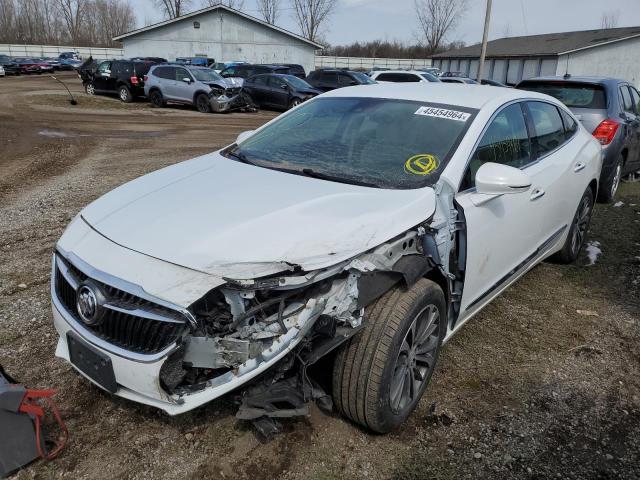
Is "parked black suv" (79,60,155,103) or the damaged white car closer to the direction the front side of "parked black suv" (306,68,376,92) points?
the damaged white car

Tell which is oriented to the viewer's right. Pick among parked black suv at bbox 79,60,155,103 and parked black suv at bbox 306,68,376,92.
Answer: parked black suv at bbox 306,68,376,92

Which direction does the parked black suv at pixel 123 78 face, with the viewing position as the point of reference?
facing away from the viewer and to the left of the viewer

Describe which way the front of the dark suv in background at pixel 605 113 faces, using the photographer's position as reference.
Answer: facing away from the viewer and to the right of the viewer

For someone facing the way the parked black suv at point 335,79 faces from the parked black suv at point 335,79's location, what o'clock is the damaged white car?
The damaged white car is roughly at 3 o'clock from the parked black suv.

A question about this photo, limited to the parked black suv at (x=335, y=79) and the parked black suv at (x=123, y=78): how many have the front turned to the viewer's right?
1

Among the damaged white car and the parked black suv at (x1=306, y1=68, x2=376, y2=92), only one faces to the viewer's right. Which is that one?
the parked black suv

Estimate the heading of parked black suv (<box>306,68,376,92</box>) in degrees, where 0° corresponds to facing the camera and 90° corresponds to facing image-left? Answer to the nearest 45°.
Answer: approximately 270°

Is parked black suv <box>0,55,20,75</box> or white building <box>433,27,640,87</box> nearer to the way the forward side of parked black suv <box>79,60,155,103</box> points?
the parked black suv
